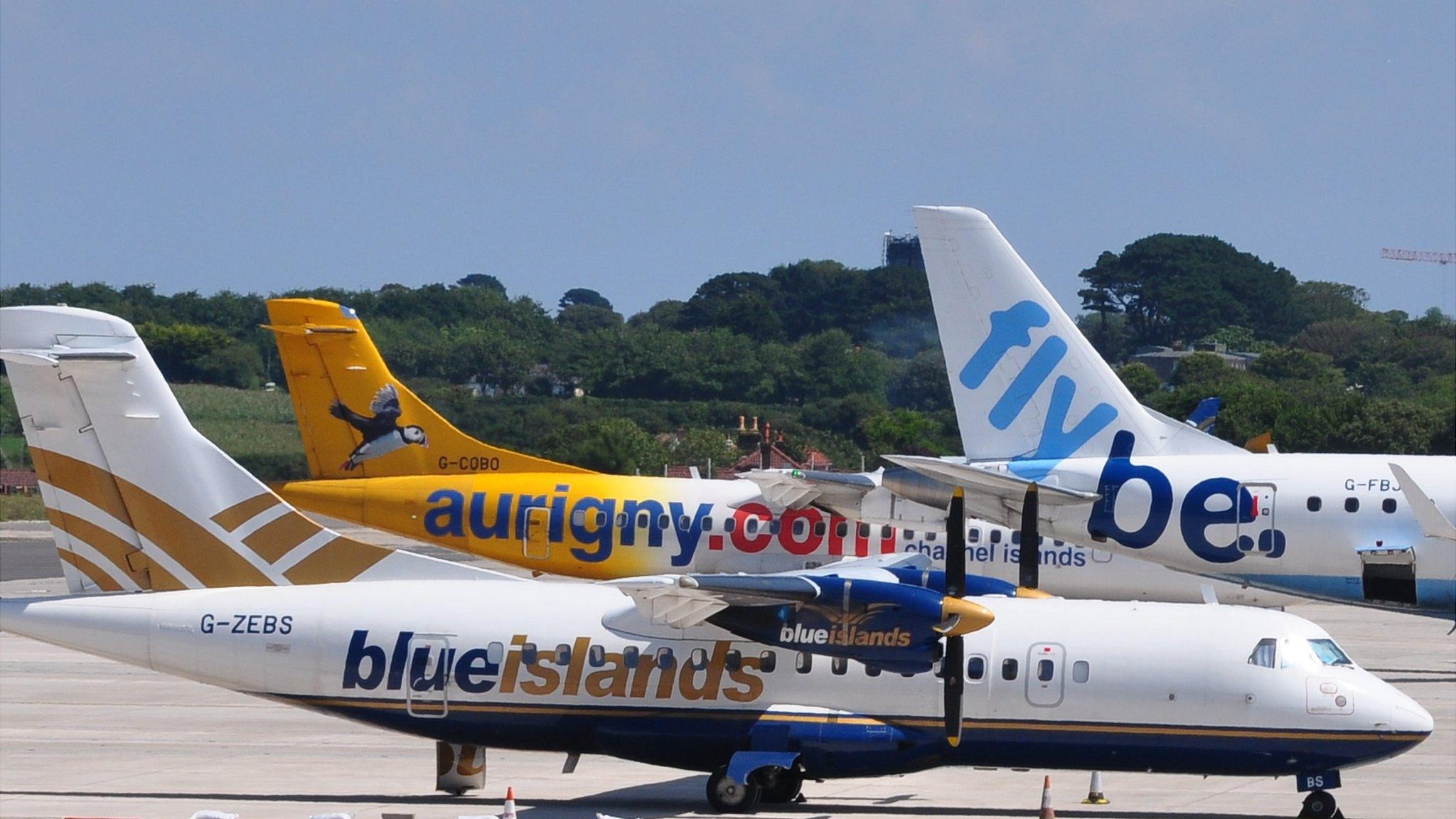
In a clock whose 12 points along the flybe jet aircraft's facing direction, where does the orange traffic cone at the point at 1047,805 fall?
The orange traffic cone is roughly at 3 o'clock from the flybe jet aircraft.

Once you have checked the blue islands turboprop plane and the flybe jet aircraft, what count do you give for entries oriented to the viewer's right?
2

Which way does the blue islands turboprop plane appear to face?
to the viewer's right

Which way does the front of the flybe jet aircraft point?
to the viewer's right

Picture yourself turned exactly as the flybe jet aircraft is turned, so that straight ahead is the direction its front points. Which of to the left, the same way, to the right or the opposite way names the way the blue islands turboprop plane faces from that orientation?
the same way

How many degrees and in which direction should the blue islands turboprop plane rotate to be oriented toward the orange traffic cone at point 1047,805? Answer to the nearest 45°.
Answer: approximately 45° to its right

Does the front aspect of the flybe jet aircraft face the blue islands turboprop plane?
no

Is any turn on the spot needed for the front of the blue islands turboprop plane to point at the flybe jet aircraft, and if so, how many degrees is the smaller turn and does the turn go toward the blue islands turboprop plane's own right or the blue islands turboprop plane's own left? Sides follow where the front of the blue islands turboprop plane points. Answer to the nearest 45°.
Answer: approximately 45° to the blue islands turboprop plane's own left

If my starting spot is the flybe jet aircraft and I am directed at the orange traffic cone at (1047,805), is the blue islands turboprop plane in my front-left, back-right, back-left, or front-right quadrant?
front-right
